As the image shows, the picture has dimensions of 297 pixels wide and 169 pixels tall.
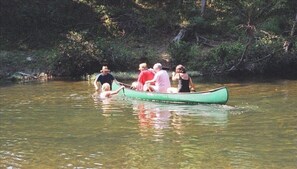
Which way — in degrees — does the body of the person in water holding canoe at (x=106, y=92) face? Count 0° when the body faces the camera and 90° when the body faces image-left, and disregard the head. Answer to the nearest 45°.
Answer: approximately 270°

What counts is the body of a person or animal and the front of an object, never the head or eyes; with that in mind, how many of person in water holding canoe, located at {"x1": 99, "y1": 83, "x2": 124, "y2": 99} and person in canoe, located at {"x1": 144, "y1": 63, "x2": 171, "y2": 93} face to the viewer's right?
1

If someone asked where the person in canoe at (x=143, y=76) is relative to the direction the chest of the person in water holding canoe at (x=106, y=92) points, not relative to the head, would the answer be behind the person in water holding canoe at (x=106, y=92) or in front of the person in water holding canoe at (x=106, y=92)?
in front

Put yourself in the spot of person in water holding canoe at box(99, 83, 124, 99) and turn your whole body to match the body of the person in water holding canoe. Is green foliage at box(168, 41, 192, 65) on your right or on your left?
on your left

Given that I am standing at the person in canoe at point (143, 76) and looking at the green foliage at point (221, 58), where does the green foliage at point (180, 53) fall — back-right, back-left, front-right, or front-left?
front-left

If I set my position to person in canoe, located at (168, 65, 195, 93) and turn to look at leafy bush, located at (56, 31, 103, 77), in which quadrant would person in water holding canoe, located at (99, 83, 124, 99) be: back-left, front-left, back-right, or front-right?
front-left

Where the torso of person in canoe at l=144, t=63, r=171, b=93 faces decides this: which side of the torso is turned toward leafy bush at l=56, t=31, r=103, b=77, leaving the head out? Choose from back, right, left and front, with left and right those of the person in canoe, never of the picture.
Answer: front

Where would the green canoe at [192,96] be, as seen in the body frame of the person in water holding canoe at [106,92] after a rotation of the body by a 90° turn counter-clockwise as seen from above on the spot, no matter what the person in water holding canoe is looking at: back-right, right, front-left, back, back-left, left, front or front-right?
back-right

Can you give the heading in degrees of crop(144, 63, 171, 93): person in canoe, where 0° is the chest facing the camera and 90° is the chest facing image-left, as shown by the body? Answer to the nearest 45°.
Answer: approximately 135°
